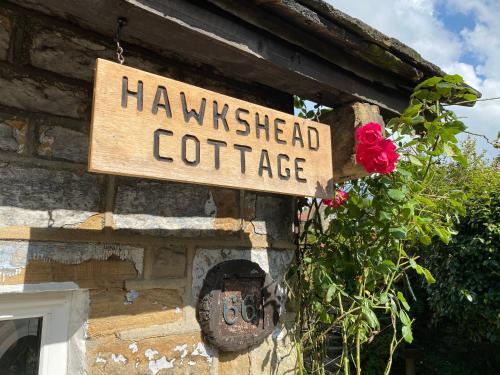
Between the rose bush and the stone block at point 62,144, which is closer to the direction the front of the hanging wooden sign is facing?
the rose bush

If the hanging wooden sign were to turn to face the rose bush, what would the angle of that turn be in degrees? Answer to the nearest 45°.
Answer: approximately 90° to its left

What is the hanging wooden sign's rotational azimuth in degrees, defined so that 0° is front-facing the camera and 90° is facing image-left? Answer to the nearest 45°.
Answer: approximately 315°

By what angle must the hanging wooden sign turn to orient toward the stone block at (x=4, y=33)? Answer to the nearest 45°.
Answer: approximately 135° to its right
